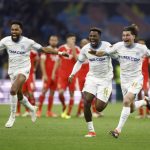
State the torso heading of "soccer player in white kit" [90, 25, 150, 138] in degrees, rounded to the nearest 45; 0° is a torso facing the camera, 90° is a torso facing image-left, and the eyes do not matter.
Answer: approximately 45°

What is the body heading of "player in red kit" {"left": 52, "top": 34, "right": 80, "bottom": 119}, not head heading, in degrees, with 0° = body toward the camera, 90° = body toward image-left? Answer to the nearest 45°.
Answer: approximately 0°
